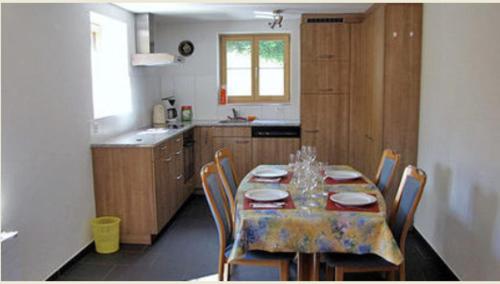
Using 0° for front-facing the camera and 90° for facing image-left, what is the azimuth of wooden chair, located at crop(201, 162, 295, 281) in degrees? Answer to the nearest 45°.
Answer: approximately 270°

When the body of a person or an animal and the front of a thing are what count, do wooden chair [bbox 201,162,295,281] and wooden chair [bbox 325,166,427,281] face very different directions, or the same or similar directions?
very different directions

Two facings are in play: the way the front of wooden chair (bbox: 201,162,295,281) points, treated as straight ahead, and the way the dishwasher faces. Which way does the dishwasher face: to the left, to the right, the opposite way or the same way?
to the right

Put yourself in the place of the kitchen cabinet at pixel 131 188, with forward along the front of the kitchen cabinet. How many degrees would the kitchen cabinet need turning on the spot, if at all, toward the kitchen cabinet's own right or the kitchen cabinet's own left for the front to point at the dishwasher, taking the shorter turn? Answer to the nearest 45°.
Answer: approximately 45° to the kitchen cabinet's own left

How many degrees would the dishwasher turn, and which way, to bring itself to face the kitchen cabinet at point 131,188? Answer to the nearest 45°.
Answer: approximately 45° to its right

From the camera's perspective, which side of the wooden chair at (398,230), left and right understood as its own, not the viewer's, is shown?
left

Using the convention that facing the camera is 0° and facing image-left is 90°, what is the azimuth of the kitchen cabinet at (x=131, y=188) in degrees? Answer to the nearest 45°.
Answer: approximately 270°

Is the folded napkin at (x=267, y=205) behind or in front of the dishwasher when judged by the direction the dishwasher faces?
in front

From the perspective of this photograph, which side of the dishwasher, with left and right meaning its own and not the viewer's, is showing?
front

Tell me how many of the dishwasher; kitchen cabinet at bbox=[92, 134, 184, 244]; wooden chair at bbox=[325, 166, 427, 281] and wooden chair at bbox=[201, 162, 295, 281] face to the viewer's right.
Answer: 2

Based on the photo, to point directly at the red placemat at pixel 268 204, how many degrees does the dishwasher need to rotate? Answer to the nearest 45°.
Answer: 0° — it already faces it

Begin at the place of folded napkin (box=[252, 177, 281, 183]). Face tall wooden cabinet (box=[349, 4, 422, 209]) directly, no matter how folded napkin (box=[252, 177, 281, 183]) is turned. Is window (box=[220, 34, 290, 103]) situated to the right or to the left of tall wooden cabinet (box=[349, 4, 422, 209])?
left

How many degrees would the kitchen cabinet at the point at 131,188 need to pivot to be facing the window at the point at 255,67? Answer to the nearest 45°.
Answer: approximately 45° to its left

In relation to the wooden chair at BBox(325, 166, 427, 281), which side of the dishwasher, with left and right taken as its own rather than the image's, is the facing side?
front

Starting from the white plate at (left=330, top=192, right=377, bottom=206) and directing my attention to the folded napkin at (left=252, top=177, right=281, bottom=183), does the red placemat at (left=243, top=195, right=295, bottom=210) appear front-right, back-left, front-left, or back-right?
front-left
